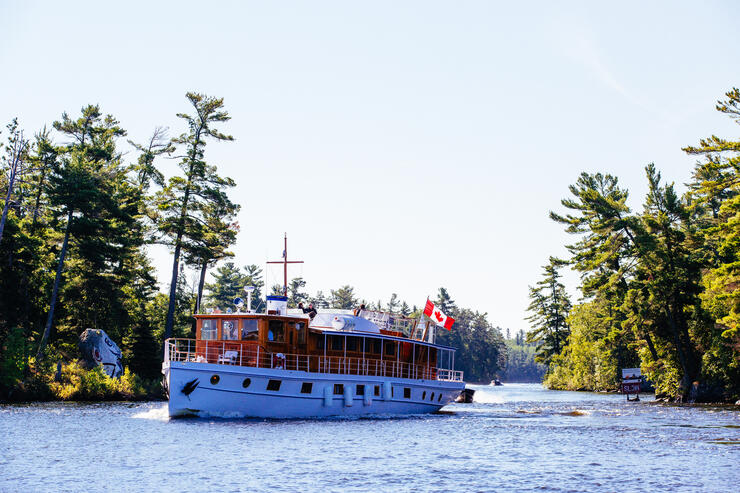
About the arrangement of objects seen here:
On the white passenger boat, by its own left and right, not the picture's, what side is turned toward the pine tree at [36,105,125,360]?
right

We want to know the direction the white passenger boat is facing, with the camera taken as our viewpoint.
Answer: facing the viewer and to the left of the viewer

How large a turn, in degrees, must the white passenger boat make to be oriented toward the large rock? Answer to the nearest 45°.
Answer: approximately 90° to its right
